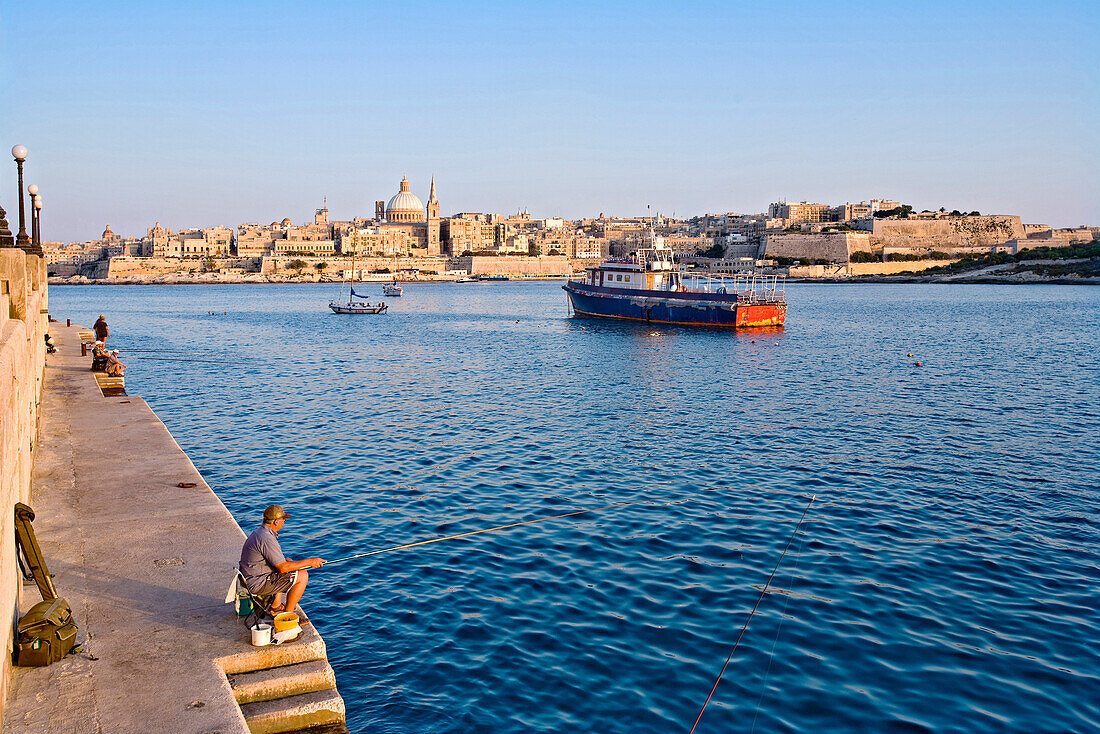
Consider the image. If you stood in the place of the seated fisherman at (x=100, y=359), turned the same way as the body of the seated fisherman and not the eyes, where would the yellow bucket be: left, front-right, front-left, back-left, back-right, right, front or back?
right

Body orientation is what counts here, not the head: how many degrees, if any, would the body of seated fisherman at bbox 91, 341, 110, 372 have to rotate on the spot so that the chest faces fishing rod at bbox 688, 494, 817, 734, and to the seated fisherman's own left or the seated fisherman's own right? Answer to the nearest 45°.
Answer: approximately 90° to the seated fisherman's own right

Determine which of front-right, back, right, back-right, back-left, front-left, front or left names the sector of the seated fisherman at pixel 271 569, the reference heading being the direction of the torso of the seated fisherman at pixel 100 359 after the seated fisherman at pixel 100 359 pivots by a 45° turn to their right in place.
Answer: front-right

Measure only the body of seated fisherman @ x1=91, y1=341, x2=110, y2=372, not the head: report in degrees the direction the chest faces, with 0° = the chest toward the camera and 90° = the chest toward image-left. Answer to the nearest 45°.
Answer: approximately 270°

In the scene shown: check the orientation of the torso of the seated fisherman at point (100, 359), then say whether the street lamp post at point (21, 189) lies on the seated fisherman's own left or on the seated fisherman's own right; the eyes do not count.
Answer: on the seated fisherman's own right

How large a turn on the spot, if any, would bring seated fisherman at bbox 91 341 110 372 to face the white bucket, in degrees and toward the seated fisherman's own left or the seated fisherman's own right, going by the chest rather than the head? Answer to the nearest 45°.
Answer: approximately 90° to the seated fisherman's own right

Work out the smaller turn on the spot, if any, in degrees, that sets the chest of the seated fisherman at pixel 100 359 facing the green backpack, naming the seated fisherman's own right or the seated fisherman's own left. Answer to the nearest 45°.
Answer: approximately 90° to the seated fisherman's own right
